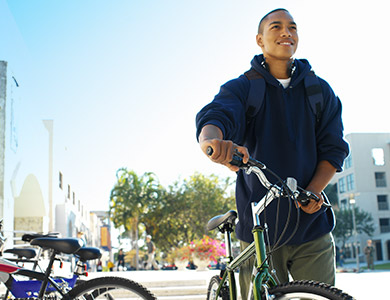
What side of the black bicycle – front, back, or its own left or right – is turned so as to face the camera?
left

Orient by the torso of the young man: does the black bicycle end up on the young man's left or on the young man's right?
on the young man's right

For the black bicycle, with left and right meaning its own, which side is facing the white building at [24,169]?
right

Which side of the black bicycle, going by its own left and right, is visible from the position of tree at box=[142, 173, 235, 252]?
right

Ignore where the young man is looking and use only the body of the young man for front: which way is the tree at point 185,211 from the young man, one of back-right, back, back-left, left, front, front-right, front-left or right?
back

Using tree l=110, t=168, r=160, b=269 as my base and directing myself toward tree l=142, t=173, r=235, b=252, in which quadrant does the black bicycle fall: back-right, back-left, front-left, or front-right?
back-right

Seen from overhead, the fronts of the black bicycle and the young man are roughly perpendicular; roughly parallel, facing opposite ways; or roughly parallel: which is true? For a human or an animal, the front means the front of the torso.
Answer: roughly perpendicular

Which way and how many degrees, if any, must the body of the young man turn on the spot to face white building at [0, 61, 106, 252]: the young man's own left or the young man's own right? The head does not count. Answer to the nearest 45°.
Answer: approximately 135° to the young man's own right
